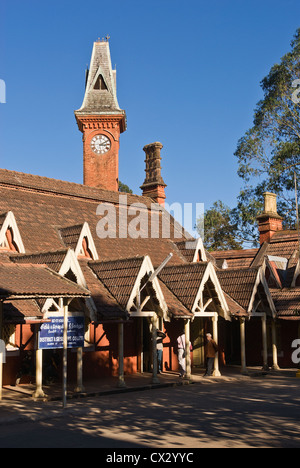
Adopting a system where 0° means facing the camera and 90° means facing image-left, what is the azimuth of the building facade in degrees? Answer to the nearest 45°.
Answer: approximately 315°

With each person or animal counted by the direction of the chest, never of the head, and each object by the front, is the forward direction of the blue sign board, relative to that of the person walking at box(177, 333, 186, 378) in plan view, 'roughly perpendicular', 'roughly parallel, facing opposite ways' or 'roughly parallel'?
roughly perpendicular

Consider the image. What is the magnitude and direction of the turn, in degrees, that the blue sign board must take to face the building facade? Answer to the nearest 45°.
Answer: approximately 180°

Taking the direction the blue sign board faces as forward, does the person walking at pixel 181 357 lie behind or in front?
behind

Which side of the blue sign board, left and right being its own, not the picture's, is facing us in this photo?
front
